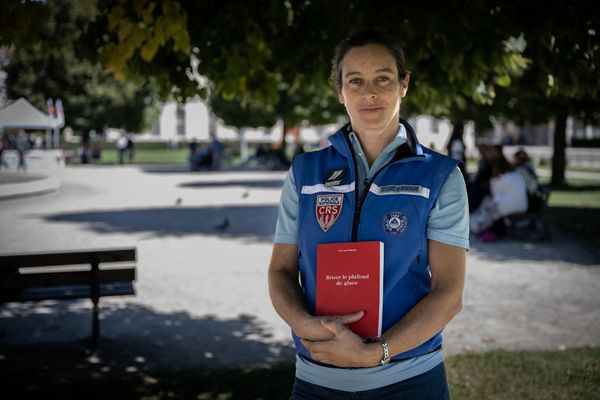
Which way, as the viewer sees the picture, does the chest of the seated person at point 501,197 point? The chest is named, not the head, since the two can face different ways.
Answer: to the viewer's left

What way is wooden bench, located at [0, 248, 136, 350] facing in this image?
away from the camera

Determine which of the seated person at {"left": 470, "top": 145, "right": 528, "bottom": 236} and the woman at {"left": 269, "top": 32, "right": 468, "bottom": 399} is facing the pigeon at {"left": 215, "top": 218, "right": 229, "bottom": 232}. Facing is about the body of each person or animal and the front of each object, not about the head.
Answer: the seated person

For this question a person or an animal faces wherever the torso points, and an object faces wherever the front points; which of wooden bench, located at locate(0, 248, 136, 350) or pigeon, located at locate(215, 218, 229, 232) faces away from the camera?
the wooden bench

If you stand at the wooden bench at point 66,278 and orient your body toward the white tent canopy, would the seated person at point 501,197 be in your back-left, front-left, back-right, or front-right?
front-right

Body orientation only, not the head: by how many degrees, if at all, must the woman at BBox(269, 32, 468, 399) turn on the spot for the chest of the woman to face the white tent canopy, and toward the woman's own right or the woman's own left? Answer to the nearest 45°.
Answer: approximately 135° to the woman's own right

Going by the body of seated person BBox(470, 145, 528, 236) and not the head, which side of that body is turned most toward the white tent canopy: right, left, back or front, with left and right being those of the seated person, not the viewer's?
front

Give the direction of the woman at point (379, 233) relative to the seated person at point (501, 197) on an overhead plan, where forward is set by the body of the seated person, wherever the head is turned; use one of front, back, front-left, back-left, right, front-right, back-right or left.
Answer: left

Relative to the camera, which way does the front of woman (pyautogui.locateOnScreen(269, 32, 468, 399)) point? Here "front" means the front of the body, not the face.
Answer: toward the camera

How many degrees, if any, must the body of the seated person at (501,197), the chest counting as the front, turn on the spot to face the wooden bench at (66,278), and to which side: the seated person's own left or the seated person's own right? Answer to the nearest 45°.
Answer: approximately 45° to the seated person's own left
